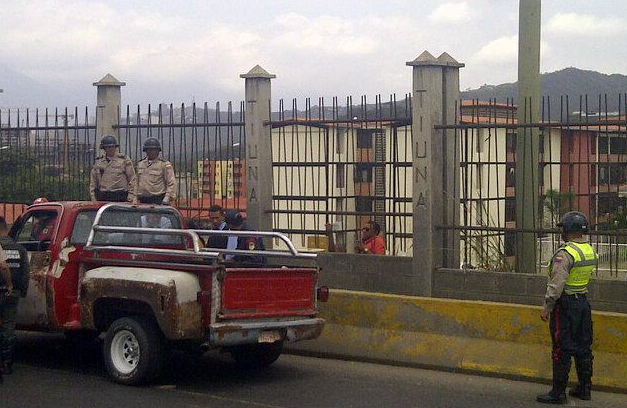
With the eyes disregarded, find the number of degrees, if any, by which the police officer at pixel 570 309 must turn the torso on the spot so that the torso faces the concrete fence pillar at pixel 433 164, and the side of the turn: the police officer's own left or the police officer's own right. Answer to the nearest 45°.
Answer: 0° — they already face it

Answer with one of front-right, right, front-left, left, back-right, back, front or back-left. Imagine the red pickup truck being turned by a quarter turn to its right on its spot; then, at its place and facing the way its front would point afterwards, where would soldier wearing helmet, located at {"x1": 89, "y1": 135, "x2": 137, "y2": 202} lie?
front-left

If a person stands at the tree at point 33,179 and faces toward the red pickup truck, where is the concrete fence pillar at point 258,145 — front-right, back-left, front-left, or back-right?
front-left

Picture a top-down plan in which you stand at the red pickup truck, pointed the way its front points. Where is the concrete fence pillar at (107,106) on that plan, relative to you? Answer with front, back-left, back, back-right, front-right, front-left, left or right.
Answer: front-right

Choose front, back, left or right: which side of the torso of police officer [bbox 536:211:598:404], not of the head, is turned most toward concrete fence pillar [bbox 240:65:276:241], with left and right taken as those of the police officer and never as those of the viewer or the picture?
front

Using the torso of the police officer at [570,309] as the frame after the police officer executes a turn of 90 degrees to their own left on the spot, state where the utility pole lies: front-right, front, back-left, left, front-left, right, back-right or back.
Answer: back-right

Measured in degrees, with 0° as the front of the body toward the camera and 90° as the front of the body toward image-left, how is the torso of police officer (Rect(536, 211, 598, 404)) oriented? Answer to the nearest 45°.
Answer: approximately 135°

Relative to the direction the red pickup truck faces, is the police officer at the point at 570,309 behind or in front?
behind

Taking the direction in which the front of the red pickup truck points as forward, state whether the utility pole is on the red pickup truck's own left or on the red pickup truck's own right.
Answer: on the red pickup truck's own right

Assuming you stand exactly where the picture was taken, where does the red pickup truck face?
facing away from the viewer and to the left of the viewer

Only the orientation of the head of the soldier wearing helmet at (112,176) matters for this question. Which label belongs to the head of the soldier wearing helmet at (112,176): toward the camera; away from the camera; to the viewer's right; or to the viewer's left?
toward the camera

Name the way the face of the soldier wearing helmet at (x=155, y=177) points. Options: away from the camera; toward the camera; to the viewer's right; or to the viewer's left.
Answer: toward the camera

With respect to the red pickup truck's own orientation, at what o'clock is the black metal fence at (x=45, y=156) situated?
The black metal fence is roughly at 1 o'clock from the red pickup truck.

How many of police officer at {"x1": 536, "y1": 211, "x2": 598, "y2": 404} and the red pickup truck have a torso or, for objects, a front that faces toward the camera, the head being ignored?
0
